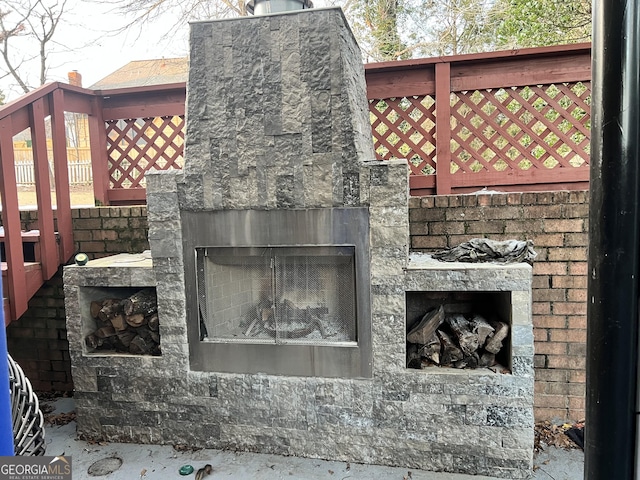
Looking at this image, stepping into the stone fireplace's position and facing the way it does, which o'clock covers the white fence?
The white fence is roughly at 5 o'clock from the stone fireplace.

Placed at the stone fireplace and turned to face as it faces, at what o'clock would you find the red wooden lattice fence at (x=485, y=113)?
The red wooden lattice fence is roughly at 8 o'clock from the stone fireplace.

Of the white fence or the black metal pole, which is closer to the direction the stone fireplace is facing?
the black metal pole

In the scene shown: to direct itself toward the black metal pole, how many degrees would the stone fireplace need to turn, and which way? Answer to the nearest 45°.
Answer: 0° — it already faces it

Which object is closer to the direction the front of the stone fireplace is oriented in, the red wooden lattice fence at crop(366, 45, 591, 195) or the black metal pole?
the black metal pole

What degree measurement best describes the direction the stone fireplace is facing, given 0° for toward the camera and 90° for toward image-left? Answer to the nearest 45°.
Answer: approximately 0°
